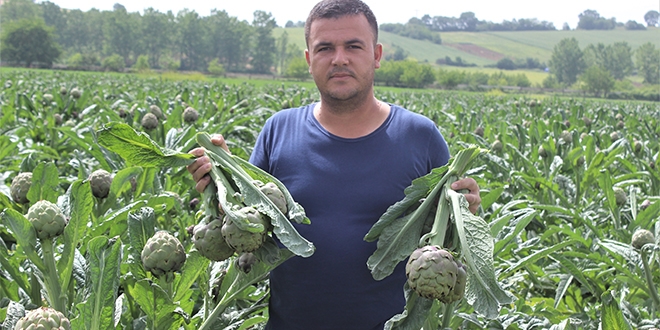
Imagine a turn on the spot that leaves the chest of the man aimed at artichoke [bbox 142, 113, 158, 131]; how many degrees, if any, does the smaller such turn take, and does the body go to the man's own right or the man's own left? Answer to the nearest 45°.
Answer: approximately 135° to the man's own right

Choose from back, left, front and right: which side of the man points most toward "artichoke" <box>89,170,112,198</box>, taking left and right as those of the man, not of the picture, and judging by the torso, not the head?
right

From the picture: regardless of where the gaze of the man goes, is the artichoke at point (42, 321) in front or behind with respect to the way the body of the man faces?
in front

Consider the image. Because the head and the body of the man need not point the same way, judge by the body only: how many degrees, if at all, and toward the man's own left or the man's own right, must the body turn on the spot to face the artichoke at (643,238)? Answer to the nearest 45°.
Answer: approximately 90° to the man's own left

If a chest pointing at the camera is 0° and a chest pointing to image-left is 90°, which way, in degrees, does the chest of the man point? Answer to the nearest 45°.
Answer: approximately 0°

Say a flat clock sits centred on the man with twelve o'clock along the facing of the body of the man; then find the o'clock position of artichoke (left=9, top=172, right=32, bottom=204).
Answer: The artichoke is roughly at 5 o'clock from the man.

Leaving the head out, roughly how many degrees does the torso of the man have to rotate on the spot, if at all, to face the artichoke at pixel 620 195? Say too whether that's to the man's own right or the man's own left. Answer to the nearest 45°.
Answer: approximately 135° to the man's own left
